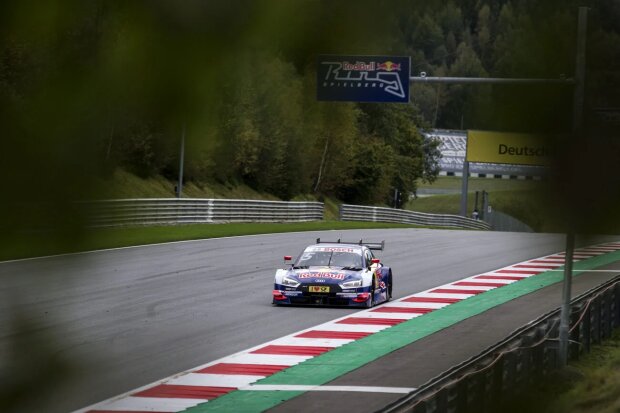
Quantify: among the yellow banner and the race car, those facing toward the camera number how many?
2

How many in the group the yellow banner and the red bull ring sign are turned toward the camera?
2

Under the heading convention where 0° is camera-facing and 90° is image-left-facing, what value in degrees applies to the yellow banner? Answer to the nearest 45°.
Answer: approximately 0°

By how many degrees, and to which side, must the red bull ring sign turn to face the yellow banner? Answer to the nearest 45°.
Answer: approximately 135° to its left
